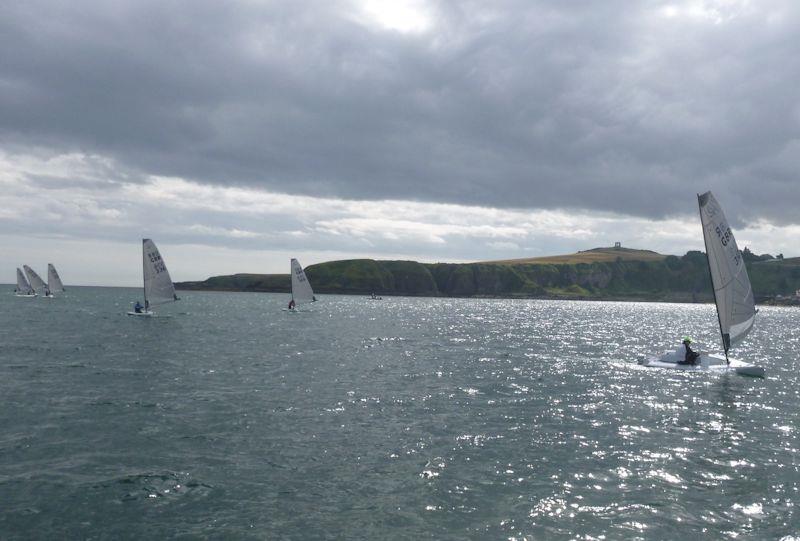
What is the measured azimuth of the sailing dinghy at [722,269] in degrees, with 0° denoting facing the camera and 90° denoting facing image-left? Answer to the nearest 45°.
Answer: approximately 270°
